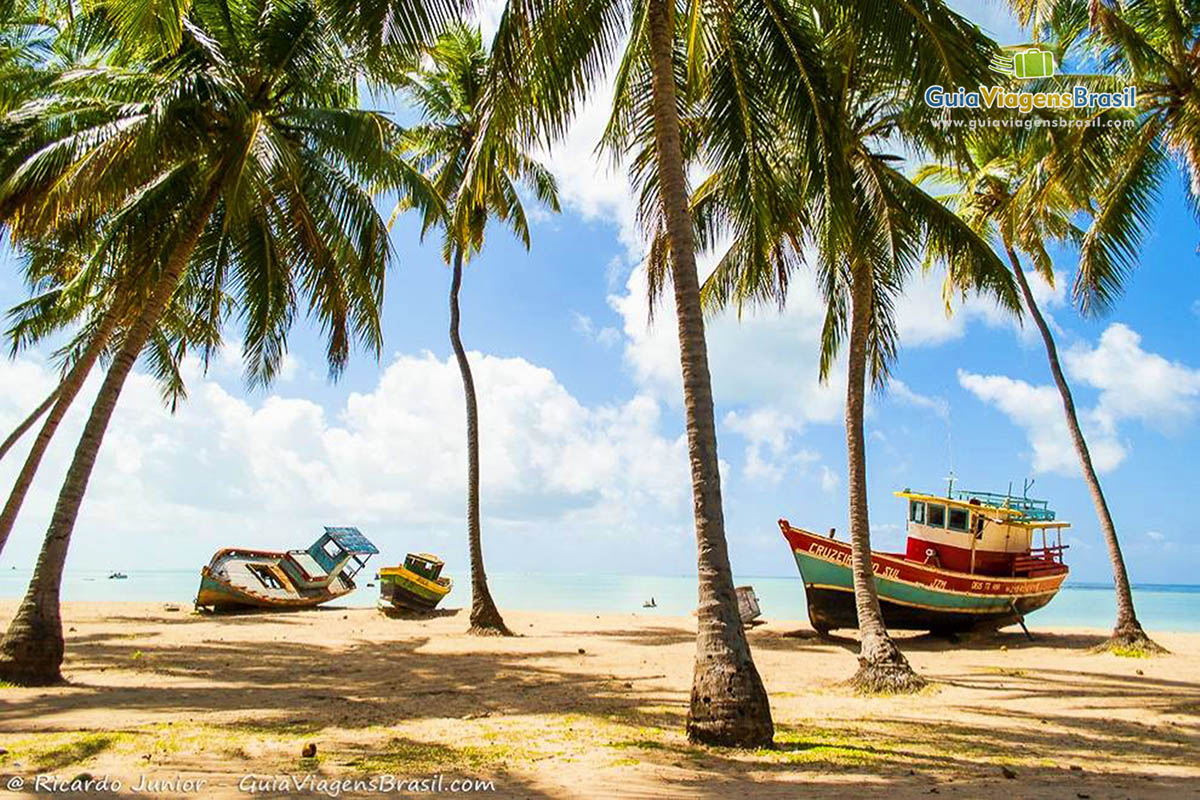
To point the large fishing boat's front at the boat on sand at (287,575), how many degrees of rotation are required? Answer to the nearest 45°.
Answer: approximately 45° to its right

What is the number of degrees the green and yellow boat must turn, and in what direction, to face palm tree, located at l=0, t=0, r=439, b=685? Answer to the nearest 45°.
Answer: approximately 45° to its left

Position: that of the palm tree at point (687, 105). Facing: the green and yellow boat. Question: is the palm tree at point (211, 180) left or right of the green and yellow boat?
left

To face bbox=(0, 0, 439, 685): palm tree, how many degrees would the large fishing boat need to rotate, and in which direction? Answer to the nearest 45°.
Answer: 0° — it already faces it

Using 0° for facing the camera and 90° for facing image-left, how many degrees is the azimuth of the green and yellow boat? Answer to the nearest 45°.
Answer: approximately 45°

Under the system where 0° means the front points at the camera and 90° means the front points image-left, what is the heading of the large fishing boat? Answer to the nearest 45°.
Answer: approximately 45°

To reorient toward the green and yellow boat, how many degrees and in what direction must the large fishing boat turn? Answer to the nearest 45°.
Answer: approximately 45° to its right
